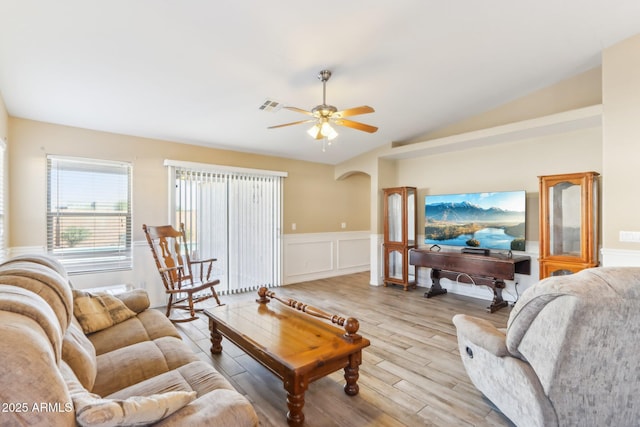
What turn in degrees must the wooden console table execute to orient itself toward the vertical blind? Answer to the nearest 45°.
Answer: approximately 45° to its right

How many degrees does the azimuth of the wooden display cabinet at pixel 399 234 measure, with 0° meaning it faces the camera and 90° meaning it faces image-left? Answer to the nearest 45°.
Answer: approximately 45°

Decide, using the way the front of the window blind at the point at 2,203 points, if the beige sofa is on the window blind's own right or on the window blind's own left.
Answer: on the window blind's own right

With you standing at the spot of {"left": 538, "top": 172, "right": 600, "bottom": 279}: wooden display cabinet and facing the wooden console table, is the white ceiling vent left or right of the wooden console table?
left

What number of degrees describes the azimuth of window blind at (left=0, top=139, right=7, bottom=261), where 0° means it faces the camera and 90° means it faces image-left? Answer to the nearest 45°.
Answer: approximately 270°

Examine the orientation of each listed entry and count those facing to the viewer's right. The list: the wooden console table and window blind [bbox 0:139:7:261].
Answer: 1

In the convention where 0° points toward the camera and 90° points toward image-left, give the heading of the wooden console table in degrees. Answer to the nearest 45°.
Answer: approximately 45°
